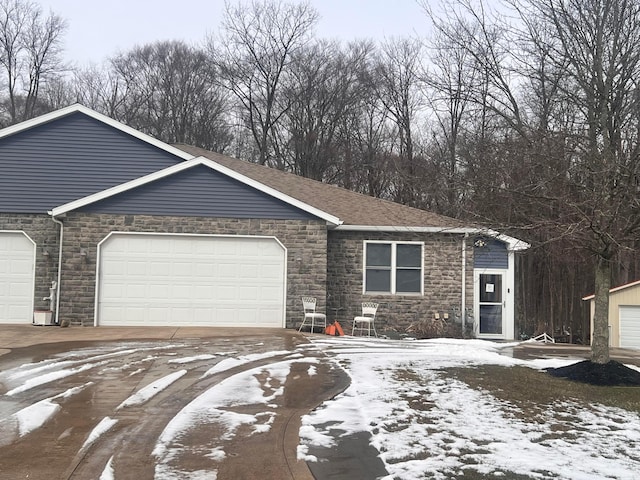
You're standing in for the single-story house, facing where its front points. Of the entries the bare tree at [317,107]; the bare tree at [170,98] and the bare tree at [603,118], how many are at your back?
2

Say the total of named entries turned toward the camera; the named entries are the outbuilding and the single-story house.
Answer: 2

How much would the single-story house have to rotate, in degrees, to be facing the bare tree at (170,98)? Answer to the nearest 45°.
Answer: approximately 180°

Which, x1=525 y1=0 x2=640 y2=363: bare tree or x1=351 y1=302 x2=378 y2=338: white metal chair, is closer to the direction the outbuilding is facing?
the bare tree

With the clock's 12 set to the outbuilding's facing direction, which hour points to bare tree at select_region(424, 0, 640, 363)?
The bare tree is roughly at 12 o'clock from the outbuilding.

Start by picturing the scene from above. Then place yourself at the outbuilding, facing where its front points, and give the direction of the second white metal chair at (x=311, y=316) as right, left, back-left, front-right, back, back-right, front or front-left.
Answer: front-right

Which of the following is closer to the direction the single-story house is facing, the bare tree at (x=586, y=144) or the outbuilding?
the bare tree

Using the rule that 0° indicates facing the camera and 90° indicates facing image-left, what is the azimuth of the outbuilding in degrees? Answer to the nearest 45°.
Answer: approximately 0°

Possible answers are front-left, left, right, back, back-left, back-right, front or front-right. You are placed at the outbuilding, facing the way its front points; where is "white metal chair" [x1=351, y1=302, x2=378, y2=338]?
front-right
